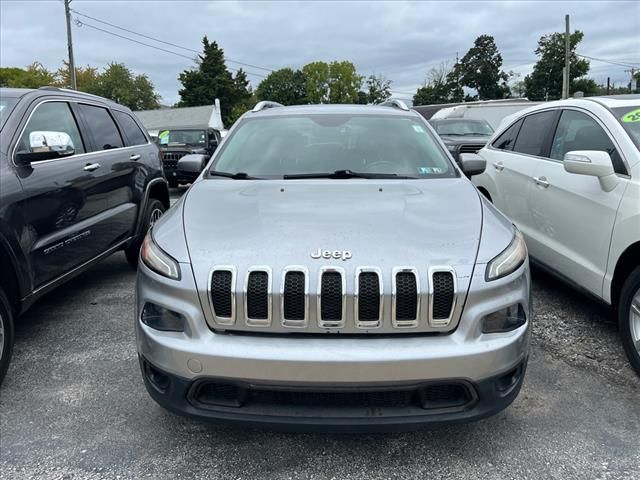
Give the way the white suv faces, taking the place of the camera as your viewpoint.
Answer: facing the viewer and to the right of the viewer

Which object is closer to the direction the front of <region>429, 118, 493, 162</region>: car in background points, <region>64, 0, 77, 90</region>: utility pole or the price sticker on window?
the price sticker on window

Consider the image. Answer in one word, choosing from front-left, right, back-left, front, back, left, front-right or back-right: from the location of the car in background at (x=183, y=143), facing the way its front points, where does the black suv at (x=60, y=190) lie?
front

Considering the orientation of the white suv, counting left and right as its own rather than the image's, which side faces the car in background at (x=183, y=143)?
back

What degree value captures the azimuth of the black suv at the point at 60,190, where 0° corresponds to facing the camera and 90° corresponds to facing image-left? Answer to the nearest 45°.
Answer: approximately 45°

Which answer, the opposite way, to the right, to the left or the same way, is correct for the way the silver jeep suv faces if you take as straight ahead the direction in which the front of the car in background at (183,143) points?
the same way

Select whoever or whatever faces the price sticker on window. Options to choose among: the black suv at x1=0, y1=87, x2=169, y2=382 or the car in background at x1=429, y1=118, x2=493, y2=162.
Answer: the car in background

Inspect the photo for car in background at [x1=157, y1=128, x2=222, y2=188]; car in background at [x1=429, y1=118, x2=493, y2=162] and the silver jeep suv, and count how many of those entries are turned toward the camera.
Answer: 3

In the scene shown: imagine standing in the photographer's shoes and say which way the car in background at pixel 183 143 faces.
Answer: facing the viewer

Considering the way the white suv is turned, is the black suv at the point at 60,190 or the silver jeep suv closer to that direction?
the silver jeep suv

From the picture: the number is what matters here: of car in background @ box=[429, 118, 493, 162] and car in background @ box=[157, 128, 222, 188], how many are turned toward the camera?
2

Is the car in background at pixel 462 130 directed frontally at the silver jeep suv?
yes

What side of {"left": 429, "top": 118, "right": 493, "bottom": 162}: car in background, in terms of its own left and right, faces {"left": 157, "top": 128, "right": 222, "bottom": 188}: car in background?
right

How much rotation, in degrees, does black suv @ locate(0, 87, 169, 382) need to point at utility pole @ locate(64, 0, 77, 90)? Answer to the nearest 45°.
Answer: approximately 135° to its right

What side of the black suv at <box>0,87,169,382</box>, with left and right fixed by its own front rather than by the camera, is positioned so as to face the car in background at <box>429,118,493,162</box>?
back

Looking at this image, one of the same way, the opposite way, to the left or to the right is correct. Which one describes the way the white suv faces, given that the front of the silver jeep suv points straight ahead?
the same way

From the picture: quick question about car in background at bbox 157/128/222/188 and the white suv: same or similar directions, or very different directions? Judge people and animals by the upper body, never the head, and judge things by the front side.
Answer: same or similar directions

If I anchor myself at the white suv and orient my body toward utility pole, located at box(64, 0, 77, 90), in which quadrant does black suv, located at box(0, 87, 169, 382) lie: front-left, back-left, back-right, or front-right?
front-left

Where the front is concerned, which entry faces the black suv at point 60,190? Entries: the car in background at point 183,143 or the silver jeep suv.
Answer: the car in background

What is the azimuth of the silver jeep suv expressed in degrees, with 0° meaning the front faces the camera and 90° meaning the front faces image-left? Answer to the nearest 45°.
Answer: approximately 0°
